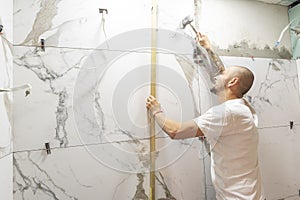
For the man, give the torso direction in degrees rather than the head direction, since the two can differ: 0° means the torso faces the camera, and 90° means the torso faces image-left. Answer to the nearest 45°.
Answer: approximately 135°

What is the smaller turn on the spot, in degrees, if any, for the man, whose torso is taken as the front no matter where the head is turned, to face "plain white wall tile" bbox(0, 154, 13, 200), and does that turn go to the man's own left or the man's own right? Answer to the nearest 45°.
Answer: approximately 90° to the man's own left

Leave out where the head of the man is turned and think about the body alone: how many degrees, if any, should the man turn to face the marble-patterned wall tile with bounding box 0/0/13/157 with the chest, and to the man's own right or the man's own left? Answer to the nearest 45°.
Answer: approximately 90° to the man's own left
